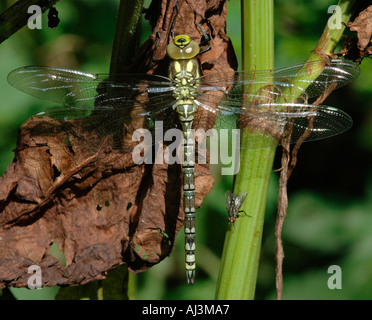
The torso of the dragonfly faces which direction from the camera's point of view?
away from the camera
